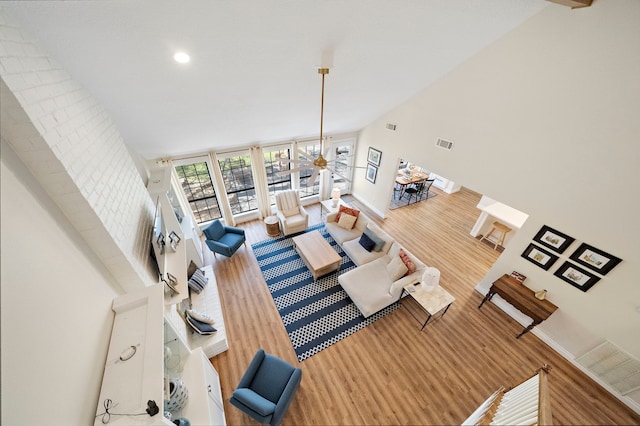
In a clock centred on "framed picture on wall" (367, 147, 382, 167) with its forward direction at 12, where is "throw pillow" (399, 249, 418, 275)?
The throw pillow is roughly at 10 o'clock from the framed picture on wall.

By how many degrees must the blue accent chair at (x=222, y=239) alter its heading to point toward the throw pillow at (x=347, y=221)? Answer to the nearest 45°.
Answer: approximately 45° to its left

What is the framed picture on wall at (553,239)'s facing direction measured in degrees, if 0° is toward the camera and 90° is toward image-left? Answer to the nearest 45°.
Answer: approximately 45°

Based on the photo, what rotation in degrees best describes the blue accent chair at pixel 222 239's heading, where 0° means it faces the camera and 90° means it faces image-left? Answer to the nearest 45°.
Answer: approximately 315°

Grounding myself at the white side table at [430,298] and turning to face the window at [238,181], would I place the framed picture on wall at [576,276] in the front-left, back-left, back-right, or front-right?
back-right

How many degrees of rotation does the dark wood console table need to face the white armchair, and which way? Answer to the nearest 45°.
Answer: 0° — it already faces it

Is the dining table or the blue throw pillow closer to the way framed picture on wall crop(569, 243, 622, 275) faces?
the blue throw pillow

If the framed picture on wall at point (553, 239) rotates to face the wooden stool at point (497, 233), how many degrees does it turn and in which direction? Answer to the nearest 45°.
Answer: approximately 90° to its right

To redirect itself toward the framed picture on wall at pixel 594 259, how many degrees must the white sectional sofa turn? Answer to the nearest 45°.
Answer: approximately 135° to its left
